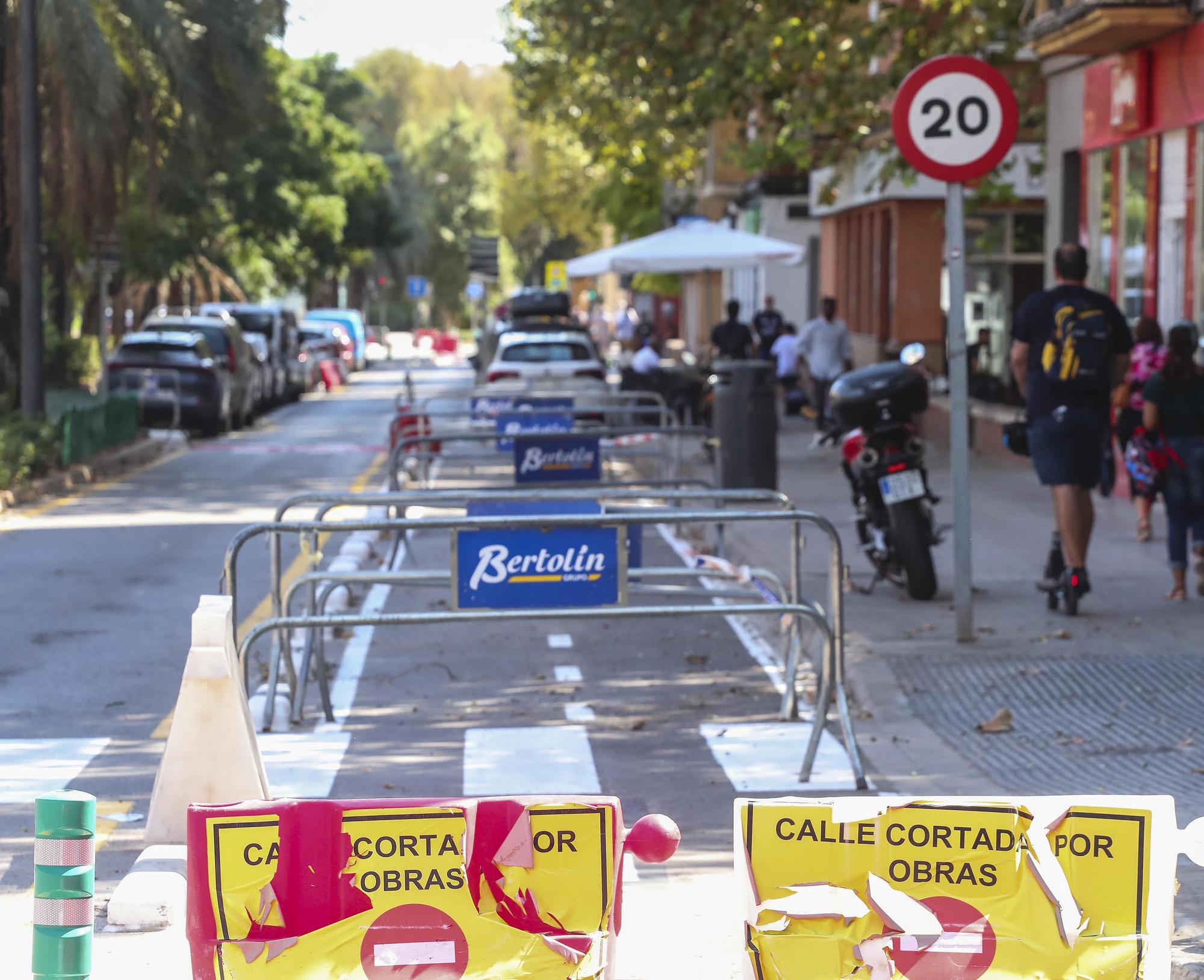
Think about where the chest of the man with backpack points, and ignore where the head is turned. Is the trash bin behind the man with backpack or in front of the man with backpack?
in front

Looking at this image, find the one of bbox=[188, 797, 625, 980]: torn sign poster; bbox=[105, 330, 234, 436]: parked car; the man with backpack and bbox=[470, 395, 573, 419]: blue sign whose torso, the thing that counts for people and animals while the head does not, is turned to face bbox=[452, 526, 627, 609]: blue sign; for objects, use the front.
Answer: bbox=[470, 395, 573, 419]: blue sign

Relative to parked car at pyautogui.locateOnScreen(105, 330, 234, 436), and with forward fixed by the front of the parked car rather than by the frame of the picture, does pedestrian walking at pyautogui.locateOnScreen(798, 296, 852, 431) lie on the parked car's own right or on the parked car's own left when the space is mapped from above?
on the parked car's own right

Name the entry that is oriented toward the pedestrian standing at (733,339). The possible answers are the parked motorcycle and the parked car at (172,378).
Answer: the parked motorcycle

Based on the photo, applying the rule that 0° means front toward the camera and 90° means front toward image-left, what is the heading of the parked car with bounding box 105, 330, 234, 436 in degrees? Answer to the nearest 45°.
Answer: approximately 180°

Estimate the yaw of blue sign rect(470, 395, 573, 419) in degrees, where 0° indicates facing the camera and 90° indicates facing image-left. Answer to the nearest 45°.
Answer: approximately 0°

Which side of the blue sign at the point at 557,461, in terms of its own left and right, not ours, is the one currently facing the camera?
front

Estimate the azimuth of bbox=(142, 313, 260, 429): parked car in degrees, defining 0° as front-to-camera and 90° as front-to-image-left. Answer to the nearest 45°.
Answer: approximately 180°

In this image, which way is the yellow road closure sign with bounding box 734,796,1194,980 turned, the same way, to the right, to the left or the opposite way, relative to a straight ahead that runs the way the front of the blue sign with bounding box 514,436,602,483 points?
the same way

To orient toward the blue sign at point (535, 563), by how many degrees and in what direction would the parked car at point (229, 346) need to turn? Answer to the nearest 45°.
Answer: approximately 180°

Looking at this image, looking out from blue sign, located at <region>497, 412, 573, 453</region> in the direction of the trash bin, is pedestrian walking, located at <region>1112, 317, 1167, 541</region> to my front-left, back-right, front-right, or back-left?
front-right

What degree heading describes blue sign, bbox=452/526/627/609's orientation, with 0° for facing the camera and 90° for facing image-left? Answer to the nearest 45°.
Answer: approximately 0°

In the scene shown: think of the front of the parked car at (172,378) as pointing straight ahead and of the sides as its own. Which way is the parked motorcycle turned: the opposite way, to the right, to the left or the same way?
the same way

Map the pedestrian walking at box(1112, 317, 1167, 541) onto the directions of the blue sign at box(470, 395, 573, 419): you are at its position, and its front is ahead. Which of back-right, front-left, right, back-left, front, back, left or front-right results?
front-left

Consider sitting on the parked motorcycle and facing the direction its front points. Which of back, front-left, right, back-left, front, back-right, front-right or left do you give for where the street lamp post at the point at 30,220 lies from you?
front-left

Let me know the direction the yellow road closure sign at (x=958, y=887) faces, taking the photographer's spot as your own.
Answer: facing the viewer

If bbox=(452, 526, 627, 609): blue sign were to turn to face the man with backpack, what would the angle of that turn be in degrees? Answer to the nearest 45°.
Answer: approximately 135° to its left

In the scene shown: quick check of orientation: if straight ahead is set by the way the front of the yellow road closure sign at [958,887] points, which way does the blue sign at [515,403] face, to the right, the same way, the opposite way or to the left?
the same way
